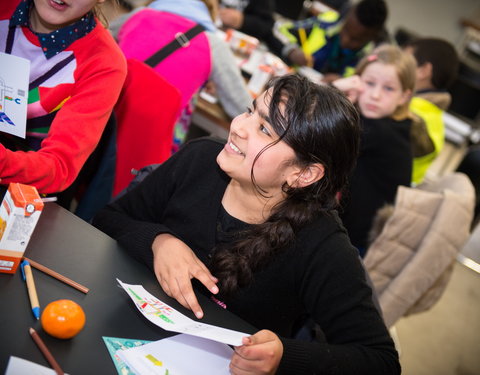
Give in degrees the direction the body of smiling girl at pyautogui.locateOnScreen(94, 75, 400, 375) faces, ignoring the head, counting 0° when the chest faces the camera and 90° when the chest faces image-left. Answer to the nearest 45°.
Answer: approximately 45°
